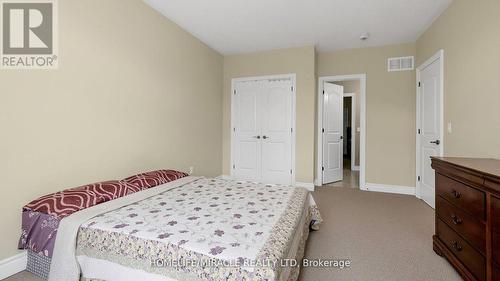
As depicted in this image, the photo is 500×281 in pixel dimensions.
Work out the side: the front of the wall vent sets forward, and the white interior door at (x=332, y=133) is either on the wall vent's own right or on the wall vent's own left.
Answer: on the wall vent's own right

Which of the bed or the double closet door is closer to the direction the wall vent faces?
the bed

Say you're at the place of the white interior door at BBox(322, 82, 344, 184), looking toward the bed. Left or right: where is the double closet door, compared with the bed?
right

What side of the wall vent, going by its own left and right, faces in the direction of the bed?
front

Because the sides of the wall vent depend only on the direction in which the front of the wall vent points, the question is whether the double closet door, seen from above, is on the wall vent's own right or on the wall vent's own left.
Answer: on the wall vent's own right

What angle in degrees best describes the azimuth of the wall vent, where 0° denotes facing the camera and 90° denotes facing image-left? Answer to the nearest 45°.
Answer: approximately 0°
